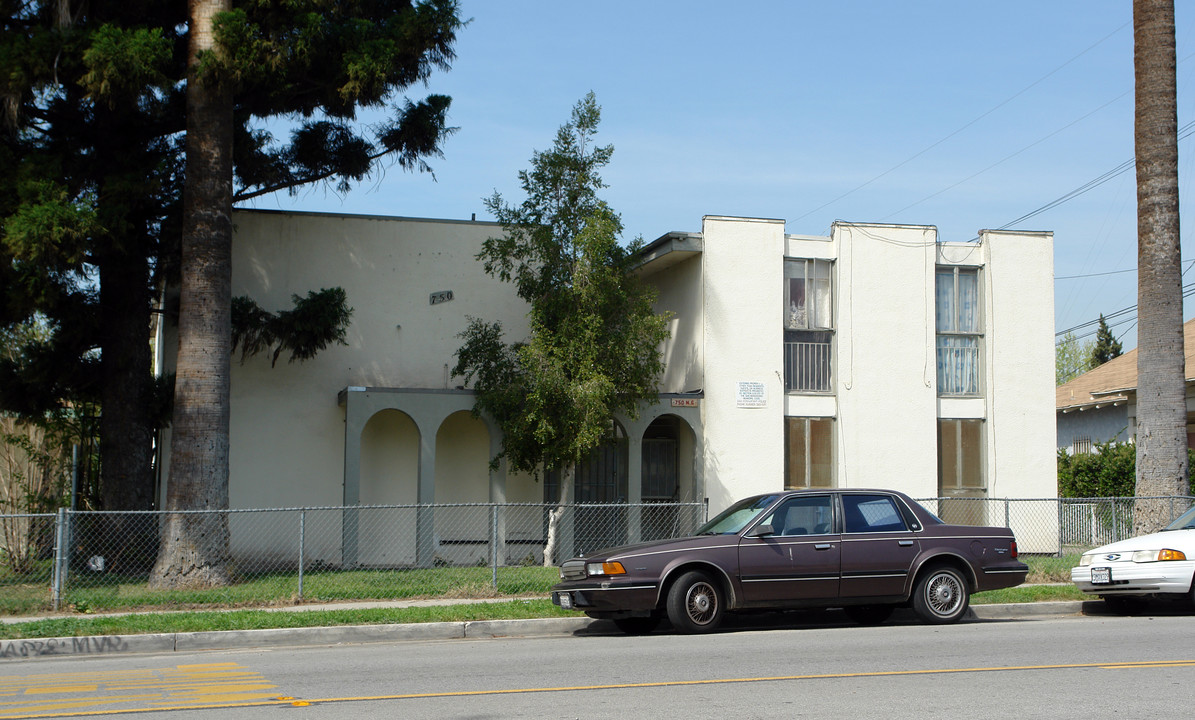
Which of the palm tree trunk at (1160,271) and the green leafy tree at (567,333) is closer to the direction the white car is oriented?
the green leafy tree

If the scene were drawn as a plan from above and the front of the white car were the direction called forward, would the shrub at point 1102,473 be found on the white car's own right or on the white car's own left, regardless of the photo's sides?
on the white car's own right

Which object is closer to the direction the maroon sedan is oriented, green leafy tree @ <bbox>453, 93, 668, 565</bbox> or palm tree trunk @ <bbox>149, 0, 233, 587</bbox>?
the palm tree trunk

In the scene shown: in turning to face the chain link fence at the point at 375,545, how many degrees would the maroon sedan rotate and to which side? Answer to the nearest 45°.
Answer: approximately 90° to its right

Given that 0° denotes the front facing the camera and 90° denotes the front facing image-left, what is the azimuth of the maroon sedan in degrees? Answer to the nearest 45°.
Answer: approximately 45°

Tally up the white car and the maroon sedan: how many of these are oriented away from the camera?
0

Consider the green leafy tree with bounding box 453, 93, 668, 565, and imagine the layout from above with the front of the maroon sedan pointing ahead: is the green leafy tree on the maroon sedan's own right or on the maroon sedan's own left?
on the maroon sedan's own right

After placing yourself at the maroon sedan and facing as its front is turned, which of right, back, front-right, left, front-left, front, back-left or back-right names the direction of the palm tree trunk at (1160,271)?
back

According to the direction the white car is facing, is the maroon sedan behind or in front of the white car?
in front
